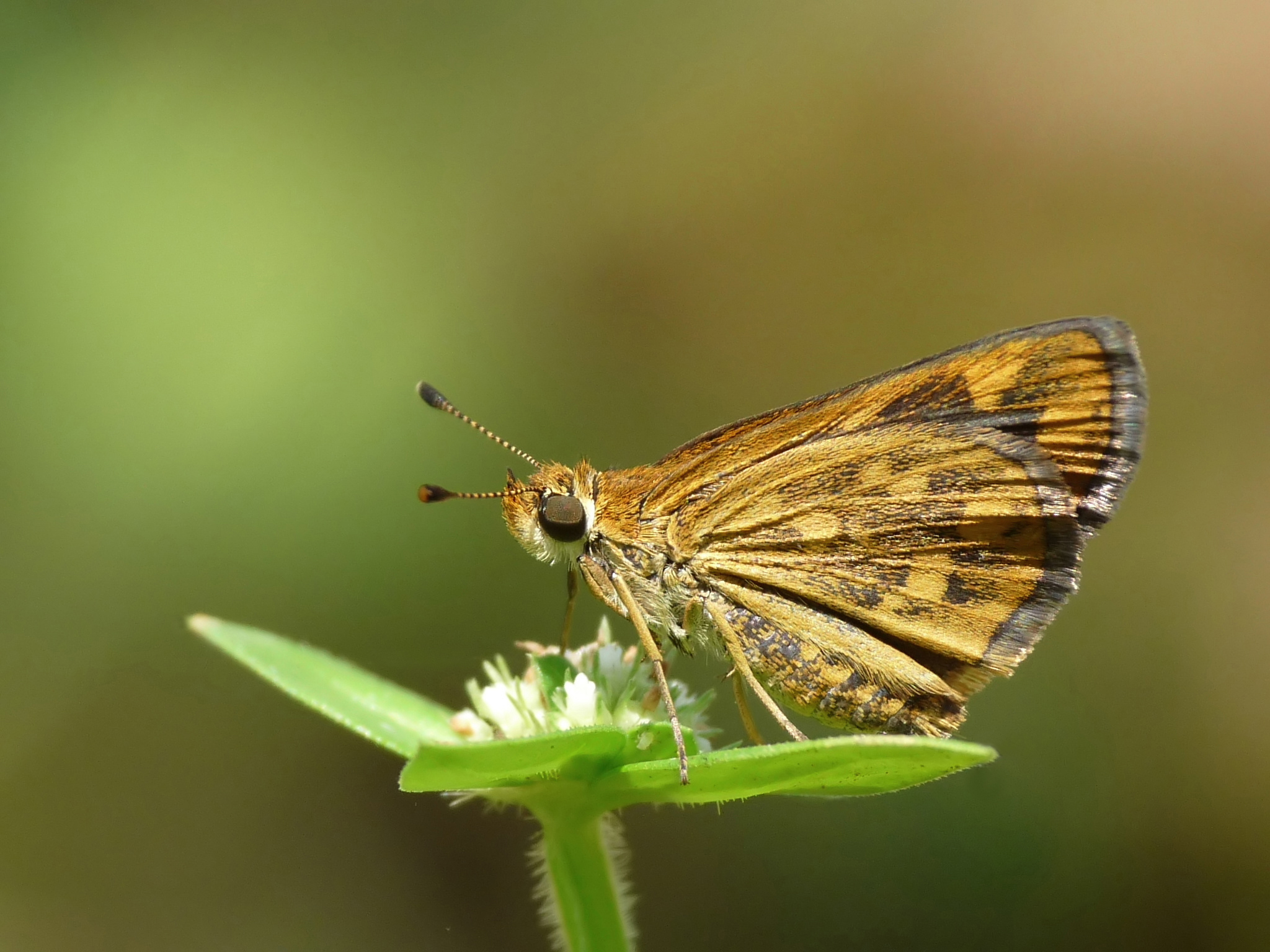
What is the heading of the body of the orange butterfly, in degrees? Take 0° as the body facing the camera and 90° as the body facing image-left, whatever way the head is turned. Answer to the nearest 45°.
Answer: approximately 90°
